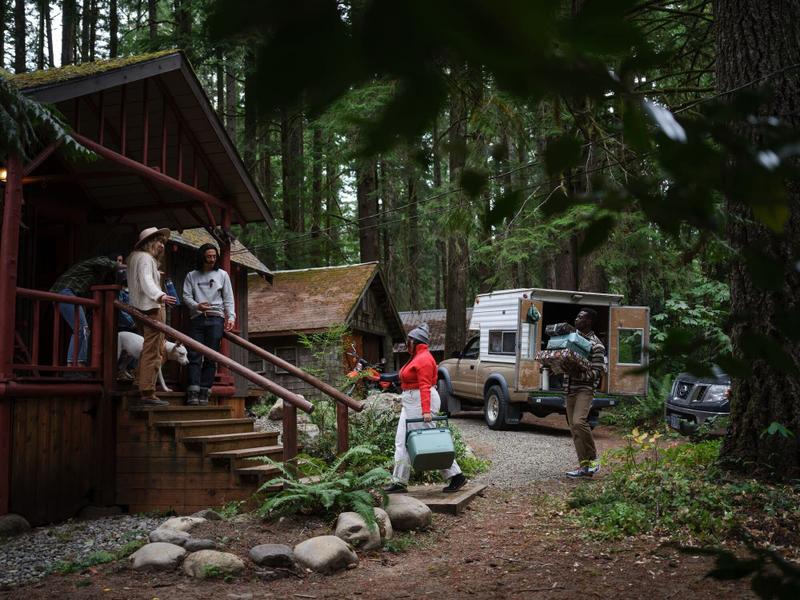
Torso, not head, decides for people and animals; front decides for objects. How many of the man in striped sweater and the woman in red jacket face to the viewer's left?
2

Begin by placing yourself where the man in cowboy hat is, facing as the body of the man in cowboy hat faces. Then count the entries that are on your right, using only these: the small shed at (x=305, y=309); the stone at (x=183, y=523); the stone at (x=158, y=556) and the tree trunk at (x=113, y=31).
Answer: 2

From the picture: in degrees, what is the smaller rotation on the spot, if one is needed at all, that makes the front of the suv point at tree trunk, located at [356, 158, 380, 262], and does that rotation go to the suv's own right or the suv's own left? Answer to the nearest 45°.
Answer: approximately 90° to the suv's own right

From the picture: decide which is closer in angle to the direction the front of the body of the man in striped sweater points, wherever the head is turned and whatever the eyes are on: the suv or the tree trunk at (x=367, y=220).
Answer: the tree trunk

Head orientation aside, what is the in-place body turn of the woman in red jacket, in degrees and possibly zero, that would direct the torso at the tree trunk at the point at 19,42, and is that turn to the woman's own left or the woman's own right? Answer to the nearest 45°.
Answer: approximately 45° to the woman's own right

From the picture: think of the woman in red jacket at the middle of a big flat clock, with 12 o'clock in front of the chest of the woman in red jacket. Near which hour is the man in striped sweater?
The man in striped sweater is roughly at 5 o'clock from the woman in red jacket.

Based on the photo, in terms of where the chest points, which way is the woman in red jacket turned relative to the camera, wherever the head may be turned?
to the viewer's left

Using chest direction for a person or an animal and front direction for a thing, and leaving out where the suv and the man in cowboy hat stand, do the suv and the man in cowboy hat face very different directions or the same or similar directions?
very different directions

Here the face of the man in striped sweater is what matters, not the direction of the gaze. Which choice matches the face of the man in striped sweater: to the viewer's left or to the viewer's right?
to the viewer's left

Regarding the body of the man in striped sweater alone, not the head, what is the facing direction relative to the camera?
to the viewer's left

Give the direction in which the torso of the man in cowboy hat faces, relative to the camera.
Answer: to the viewer's right

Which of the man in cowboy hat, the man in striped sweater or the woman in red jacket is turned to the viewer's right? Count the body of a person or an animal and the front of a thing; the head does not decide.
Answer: the man in cowboy hat
